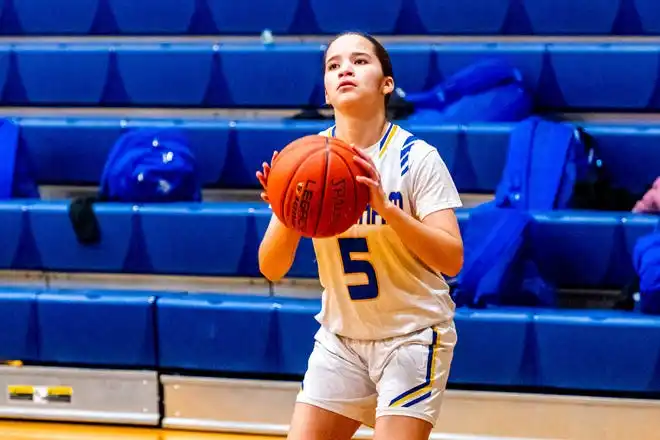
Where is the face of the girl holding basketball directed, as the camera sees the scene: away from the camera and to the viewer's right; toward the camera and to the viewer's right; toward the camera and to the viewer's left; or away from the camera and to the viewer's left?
toward the camera and to the viewer's left

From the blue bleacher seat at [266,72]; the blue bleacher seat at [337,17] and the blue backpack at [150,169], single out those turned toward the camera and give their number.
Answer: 3

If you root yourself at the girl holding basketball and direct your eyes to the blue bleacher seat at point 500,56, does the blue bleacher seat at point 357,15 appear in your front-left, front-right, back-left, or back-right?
front-left

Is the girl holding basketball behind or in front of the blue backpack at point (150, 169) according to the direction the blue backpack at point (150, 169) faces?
in front

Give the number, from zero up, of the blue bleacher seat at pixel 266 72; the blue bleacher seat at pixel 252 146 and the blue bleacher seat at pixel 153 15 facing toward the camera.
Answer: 3

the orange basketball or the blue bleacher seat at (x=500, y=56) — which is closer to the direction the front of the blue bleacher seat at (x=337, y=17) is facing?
the orange basketball

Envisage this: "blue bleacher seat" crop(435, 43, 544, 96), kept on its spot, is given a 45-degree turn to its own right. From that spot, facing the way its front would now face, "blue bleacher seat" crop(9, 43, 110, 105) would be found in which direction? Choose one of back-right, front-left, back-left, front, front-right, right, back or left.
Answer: front-right

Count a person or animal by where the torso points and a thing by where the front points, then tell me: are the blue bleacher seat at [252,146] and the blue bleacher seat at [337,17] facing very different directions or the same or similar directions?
same or similar directions

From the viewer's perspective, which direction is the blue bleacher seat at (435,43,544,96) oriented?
toward the camera

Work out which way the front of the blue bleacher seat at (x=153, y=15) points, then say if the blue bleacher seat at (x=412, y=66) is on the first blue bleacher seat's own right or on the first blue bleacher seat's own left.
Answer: on the first blue bleacher seat's own left

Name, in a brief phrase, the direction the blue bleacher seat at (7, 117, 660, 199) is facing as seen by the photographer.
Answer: facing the viewer

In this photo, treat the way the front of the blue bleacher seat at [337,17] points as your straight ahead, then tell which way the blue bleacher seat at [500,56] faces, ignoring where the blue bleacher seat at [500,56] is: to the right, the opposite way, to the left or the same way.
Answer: the same way

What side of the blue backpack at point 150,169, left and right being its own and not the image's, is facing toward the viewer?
front
